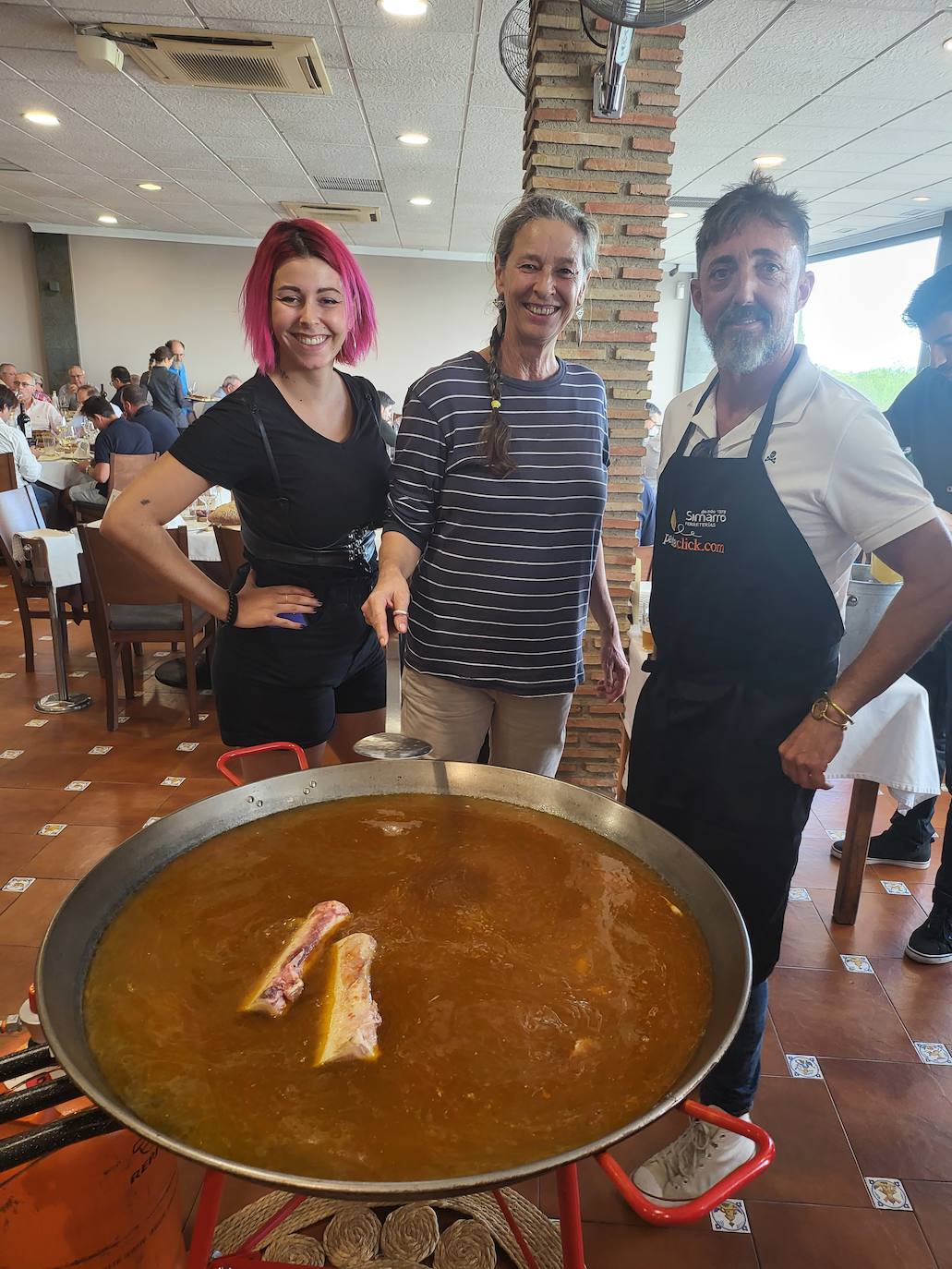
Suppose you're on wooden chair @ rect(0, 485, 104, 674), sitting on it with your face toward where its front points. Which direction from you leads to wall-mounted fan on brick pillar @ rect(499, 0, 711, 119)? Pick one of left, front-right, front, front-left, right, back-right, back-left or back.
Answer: front-right

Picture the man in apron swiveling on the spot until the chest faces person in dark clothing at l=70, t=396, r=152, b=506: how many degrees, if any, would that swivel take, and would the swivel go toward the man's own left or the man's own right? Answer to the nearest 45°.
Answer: approximately 90° to the man's own right

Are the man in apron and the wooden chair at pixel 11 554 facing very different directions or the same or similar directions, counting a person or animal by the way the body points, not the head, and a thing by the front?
very different directions

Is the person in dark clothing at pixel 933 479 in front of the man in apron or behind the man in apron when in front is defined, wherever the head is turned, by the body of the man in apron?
behind

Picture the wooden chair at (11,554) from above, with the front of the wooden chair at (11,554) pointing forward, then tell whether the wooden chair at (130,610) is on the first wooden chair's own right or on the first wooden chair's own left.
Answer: on the first wooden chair's own right

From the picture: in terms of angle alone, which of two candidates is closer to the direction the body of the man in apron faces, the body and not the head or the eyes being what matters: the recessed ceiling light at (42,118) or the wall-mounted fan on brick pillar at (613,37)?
the recessed ceiling light

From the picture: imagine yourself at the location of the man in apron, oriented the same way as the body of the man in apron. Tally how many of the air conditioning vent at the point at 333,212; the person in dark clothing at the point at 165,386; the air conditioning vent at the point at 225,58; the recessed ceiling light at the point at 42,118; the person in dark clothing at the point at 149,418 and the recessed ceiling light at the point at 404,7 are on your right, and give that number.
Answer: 6

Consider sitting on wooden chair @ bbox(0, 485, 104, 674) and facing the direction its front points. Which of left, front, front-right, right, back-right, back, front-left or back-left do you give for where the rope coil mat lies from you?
right
